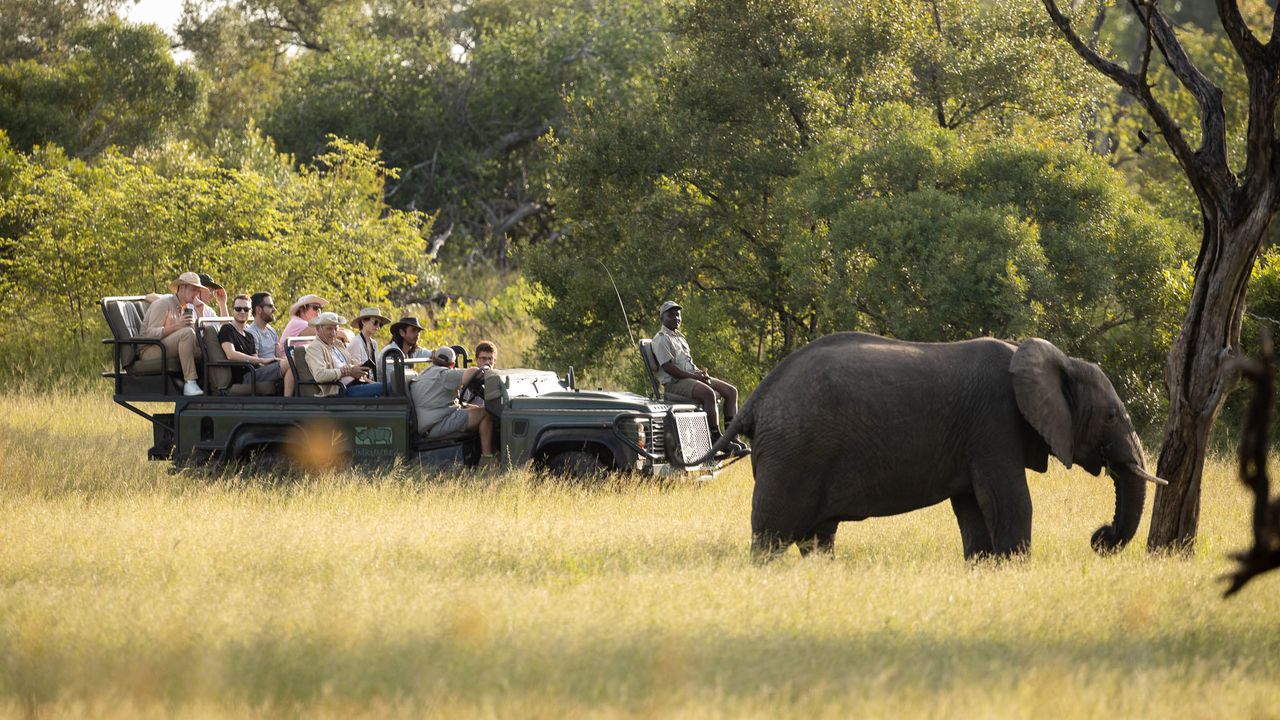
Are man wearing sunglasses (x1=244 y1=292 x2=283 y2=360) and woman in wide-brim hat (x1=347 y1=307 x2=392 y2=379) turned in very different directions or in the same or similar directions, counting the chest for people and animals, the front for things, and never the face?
same or similar directions

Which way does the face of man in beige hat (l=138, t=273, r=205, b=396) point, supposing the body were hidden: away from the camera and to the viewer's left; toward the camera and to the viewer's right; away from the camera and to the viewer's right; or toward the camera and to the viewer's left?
toward the camera and to the viewer's right

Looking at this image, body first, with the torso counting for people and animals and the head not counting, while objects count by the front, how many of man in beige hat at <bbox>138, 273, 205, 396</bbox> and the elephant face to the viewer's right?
2

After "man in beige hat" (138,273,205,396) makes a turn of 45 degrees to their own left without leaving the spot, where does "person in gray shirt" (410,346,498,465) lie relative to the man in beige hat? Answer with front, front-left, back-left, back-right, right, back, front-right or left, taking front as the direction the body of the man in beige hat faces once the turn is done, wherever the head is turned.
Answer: right

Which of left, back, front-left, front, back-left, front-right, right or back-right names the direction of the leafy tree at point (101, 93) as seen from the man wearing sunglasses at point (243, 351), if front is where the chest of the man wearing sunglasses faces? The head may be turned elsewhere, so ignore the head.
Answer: back-left

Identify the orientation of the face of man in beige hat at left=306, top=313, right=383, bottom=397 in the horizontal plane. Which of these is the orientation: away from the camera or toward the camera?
toward the camera

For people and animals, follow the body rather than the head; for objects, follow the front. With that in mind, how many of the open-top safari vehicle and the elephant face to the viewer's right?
2

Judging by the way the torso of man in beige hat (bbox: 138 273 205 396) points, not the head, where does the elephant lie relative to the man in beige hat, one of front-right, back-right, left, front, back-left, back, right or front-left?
front-right

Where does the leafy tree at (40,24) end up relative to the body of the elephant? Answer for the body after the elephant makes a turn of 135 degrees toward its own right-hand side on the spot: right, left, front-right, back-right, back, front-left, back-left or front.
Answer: right

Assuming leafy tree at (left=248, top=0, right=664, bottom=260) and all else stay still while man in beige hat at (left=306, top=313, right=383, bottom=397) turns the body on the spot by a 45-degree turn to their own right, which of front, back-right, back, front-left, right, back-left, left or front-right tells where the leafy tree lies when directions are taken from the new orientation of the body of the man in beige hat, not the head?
back

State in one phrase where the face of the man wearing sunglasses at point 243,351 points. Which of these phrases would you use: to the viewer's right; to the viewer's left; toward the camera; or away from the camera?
toward the camera

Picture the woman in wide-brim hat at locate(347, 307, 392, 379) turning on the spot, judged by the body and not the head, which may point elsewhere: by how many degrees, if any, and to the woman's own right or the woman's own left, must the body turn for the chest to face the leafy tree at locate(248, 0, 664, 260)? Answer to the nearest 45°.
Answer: approximately 135° to the woman's own left

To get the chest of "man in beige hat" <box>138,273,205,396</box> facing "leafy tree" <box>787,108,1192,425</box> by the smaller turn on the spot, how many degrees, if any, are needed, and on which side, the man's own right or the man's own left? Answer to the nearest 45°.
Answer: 0° — they already face it

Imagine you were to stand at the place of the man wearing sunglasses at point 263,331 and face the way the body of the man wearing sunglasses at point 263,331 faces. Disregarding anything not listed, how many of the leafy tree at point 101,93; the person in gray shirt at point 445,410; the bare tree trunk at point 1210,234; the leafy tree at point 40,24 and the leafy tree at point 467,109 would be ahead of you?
2

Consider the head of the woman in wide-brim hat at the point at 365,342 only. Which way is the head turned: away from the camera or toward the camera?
toward the camera

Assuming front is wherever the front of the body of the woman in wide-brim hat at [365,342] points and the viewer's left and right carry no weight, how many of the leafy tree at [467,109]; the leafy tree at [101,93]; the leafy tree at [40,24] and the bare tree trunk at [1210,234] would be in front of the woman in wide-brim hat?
1

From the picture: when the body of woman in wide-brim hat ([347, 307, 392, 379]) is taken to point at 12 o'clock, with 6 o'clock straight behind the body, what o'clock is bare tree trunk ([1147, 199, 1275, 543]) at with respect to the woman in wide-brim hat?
The bare tree trunk is roughly at 12 o'clock from the woman in wide-brim hat.

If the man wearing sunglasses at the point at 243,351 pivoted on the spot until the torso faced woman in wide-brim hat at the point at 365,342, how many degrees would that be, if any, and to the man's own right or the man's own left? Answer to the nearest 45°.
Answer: approximately 45° to the man's own left

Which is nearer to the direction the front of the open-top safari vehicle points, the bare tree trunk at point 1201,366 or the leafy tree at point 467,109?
the bare tree trunk
